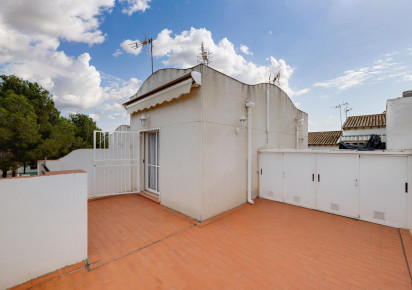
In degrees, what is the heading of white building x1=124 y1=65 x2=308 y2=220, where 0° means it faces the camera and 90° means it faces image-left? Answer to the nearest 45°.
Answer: approximately 45°

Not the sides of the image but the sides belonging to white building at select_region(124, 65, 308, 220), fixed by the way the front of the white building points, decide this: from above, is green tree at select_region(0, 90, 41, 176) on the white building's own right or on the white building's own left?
on the white building's own right

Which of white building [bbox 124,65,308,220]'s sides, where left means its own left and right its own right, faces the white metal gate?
front

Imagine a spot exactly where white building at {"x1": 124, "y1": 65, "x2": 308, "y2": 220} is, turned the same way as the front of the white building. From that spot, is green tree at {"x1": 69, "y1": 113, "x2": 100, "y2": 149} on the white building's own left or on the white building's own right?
on the white building's own right

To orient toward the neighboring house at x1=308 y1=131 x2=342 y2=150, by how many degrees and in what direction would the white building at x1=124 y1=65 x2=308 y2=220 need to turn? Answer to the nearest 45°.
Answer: approximately 180°

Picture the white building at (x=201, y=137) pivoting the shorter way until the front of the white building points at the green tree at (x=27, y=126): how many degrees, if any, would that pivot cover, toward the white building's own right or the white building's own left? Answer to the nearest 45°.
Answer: approximately 90° to the white building's own right

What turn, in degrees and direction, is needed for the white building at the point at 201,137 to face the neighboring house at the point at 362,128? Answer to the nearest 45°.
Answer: approximately 180°
